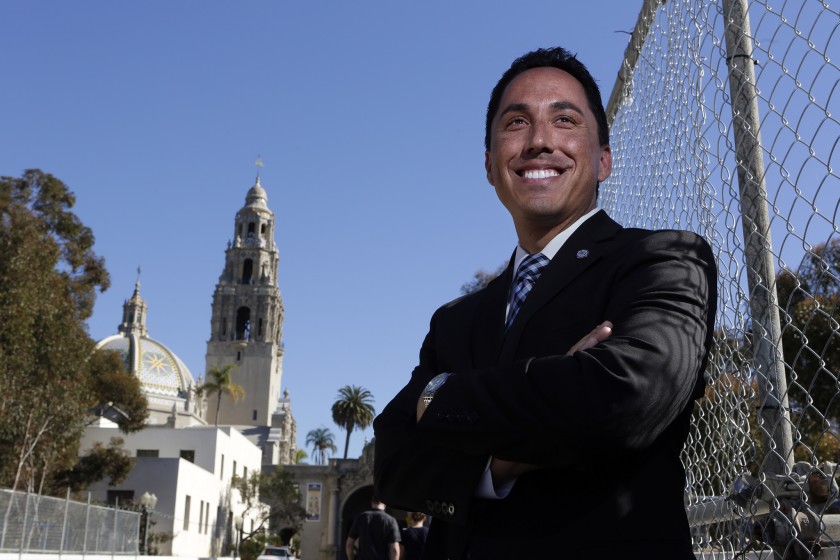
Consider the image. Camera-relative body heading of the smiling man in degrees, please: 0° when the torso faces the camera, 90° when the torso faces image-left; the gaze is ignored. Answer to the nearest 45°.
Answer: approximately 45°

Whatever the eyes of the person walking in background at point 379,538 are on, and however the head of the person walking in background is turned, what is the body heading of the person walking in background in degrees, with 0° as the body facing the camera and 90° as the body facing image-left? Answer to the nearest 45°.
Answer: approximately 180°

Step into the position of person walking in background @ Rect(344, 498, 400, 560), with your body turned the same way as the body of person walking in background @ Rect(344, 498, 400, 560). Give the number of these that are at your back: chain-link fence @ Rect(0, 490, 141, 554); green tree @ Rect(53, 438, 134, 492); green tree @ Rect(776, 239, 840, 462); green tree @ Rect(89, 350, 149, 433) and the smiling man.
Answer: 1

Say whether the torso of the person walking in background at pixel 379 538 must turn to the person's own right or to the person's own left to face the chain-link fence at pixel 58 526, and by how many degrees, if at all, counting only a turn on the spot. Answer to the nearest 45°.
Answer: approximately 45° to the person's own left

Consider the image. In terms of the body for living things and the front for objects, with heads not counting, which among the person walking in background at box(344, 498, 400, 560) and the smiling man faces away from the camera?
the person walking in background

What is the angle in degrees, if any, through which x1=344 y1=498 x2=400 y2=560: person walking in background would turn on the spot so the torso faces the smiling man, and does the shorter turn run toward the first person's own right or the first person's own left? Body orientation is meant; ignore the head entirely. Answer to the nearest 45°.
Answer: approximately 180°

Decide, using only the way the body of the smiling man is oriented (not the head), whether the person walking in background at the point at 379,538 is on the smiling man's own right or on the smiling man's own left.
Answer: on the smiling man's own right

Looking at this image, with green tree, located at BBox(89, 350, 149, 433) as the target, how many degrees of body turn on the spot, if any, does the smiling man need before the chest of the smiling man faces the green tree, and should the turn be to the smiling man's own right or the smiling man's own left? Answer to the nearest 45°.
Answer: approximately 90° to the smiling man's own right

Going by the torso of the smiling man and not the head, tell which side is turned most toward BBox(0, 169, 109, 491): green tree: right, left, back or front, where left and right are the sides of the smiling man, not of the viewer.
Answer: right

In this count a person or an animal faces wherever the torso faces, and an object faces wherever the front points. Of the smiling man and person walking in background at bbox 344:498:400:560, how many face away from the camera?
1

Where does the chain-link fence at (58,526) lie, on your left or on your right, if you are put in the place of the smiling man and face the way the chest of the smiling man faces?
on your right
